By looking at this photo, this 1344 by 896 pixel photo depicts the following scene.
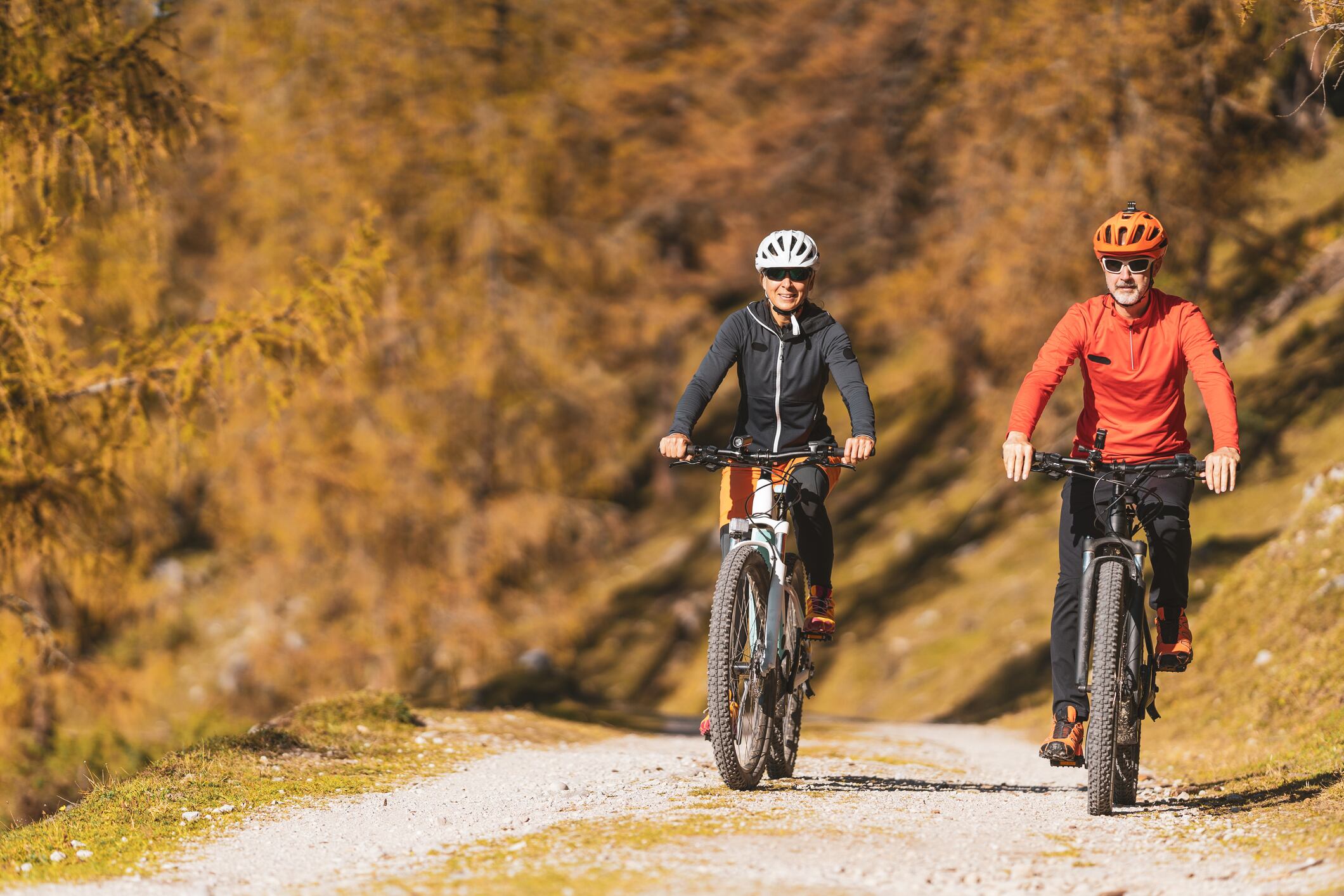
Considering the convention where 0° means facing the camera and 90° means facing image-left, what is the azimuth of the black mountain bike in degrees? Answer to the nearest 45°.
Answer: approximately 0°

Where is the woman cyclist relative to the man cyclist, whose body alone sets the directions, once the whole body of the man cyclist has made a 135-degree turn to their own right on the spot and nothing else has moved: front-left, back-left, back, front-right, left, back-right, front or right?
front-left

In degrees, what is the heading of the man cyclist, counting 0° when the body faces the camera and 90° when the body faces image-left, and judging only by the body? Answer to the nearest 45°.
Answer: approximately 0°

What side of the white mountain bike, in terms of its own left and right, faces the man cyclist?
left

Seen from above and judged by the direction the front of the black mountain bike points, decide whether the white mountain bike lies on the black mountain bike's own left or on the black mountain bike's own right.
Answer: on the black mountain bike's own right

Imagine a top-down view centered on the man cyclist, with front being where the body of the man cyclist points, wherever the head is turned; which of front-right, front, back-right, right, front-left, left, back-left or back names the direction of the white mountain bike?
right

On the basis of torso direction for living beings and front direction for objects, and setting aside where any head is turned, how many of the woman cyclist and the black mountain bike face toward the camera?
2
